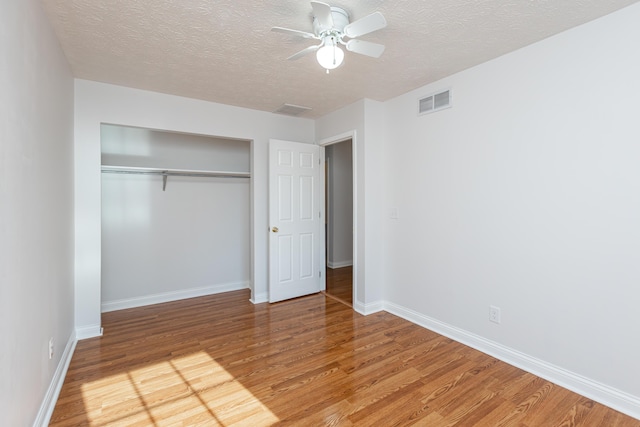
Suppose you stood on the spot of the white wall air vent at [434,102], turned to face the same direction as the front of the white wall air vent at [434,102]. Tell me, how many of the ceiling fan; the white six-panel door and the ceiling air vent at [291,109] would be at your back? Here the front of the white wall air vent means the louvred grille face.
0

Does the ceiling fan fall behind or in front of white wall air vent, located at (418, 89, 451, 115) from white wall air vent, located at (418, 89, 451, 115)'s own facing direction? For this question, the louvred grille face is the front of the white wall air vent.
in front

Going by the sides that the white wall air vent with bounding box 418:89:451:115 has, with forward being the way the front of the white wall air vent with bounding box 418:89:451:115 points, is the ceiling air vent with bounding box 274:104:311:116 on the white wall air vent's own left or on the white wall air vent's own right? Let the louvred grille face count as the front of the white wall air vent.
on the white wall air vent's own right

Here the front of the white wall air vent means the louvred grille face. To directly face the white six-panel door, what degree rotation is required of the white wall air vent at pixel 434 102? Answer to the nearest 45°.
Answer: approximately 45° to its right

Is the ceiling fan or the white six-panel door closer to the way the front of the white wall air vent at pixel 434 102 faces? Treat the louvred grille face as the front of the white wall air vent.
the ceiling fan

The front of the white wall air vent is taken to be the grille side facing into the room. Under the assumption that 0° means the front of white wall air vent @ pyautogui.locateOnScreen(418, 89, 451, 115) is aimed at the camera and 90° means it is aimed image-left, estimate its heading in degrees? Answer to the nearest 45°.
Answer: approximately 45°
